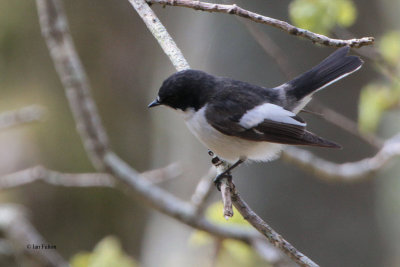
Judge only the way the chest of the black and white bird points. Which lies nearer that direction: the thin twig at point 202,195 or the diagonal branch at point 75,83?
the diagonal branch

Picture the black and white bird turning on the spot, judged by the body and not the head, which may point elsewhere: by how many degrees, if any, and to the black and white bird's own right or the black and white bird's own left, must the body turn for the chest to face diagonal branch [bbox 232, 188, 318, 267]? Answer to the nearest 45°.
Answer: approximately 135° to the black and white bird's own left

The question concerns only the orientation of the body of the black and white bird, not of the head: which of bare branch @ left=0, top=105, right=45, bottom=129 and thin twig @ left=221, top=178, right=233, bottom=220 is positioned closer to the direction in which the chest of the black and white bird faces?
the bare branch

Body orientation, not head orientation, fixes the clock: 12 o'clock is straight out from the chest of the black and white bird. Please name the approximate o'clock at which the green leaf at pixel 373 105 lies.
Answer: The green leaf is roughly at 5 o'clock from the black and white bird.

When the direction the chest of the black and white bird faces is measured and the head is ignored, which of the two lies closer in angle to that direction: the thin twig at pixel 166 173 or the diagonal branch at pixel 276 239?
the thin twig

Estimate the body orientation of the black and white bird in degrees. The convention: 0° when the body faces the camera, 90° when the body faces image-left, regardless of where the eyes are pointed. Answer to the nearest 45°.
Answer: approximately 90°
